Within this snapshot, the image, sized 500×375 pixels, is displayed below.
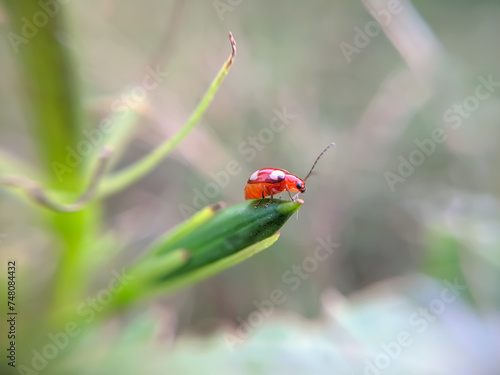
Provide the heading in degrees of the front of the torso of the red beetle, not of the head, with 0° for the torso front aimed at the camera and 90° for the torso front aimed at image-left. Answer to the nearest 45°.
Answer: approximately 270°
